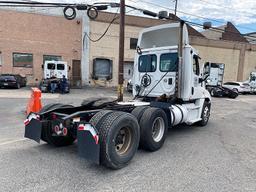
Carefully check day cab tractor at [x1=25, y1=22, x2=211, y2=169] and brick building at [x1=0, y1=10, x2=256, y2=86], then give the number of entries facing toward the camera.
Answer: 1

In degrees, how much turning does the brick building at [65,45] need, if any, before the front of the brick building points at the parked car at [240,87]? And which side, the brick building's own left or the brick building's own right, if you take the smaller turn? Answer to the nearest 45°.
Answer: approximately 90° to the brick building's own left

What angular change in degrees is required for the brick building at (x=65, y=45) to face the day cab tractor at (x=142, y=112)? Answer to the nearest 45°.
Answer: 0° — it already faces it

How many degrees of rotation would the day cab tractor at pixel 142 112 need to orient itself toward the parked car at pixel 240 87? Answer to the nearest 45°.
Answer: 0° — it already faces it

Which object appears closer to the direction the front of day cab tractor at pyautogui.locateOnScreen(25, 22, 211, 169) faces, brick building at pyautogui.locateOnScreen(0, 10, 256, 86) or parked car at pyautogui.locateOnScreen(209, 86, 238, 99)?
the parked car

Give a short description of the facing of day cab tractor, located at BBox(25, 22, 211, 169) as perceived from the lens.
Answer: facing away from the viewer and to the right of the viewer

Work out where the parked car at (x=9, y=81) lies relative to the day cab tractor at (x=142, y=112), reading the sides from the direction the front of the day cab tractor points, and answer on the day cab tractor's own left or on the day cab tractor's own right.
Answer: on the day cab tractor's own left

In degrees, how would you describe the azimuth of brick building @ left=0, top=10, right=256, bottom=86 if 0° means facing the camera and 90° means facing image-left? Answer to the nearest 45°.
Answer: approximately 0°

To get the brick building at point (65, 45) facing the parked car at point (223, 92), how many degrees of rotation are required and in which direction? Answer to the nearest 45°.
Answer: approximately 90° to its left

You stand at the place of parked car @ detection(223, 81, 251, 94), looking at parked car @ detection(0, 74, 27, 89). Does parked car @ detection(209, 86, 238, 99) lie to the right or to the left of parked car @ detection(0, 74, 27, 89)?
left
